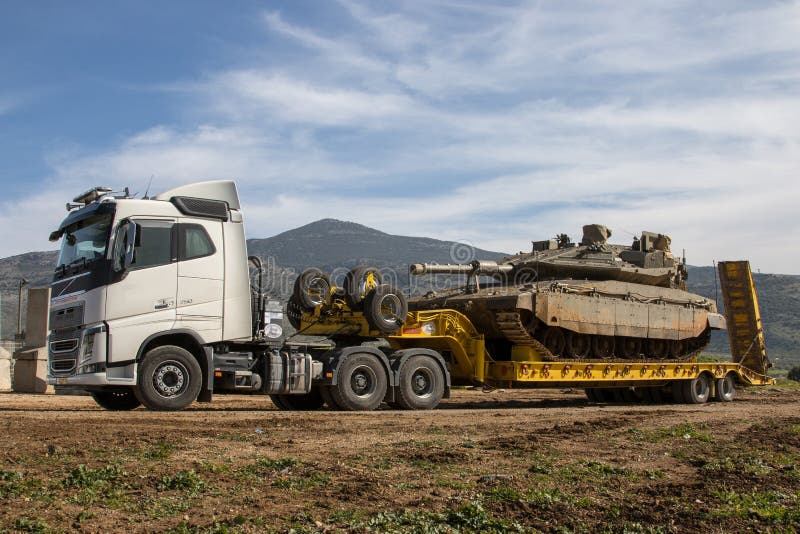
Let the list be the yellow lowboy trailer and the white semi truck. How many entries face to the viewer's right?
0

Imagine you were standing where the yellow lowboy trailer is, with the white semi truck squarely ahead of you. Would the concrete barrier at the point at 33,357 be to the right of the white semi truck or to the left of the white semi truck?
right

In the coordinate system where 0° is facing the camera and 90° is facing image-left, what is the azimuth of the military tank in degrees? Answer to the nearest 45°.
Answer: approximately 45°

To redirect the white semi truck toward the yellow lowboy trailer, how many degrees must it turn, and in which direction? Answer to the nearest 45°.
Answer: approximately 180°

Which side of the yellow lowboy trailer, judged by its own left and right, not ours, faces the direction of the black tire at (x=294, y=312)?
front

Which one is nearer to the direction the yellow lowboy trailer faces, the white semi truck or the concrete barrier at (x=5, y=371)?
the white semi truck

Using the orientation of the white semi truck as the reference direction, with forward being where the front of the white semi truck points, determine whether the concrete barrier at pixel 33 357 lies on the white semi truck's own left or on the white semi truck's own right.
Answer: on the white semi truck's own right

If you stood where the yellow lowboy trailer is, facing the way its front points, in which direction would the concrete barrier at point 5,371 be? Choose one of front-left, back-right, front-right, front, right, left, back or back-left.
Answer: front-right

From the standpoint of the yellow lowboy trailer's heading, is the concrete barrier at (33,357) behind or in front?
in front

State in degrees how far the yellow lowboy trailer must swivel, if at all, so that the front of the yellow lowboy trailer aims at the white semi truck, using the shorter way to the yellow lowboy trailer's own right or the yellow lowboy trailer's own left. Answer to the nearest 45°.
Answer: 0° — it already faces it
